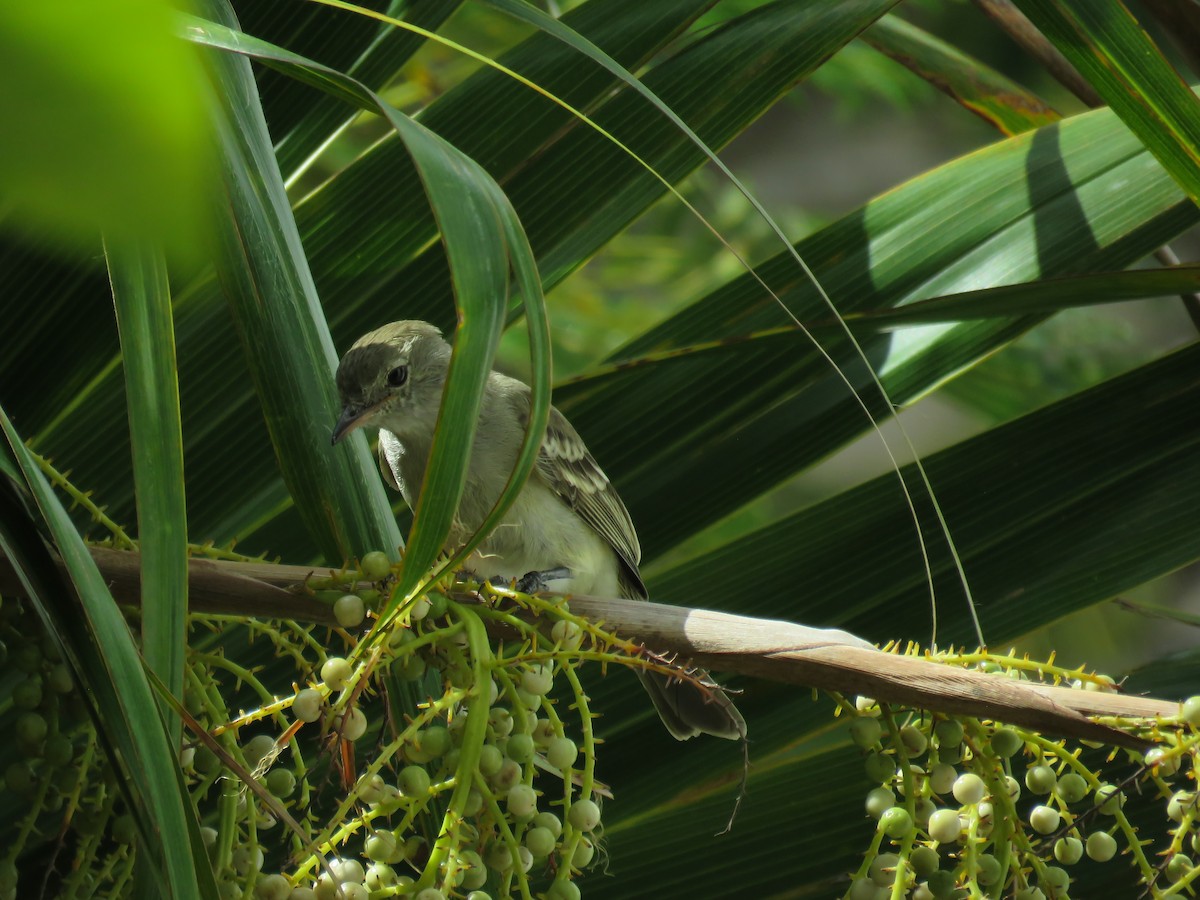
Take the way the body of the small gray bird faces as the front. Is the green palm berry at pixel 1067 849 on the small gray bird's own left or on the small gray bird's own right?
on the small gray bird's own left

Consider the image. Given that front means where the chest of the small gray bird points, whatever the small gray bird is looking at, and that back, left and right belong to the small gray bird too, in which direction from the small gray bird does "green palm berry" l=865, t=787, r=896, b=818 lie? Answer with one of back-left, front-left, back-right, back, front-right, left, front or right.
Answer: back-left

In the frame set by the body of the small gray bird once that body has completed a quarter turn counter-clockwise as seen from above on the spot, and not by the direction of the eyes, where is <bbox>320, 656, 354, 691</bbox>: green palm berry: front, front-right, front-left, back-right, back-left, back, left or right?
front-right

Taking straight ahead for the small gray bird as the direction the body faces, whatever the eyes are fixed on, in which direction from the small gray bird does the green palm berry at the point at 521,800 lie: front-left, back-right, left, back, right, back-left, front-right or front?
front-left

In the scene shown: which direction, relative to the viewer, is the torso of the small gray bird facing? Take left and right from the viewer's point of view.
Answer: facing the viewer and to the left of the viewer

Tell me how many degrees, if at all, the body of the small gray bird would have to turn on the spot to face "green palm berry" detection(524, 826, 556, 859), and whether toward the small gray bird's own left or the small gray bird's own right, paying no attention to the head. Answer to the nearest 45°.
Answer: approximately 45° to the small gray bird's own left
